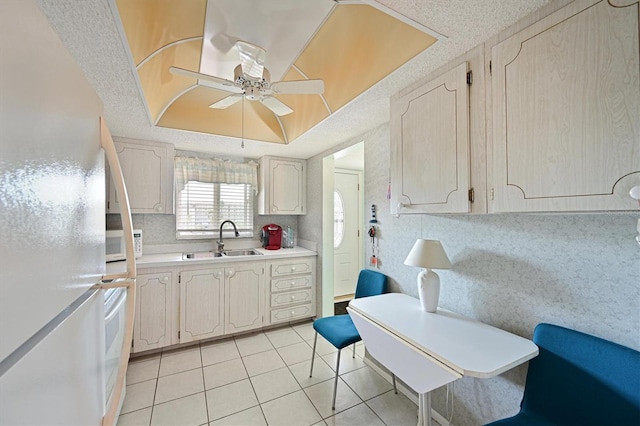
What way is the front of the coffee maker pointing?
toward the camera

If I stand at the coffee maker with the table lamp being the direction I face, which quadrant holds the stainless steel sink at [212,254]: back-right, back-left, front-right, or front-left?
back-right

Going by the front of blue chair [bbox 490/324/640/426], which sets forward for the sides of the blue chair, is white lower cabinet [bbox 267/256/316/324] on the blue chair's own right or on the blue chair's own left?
on the blue chair's own right

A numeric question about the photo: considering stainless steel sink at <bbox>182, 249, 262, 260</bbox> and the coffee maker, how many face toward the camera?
2

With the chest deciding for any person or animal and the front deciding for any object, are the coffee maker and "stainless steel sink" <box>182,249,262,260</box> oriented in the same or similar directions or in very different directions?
same or similar directions

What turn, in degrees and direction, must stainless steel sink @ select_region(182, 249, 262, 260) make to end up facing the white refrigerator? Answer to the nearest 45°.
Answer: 0° — it already faces it

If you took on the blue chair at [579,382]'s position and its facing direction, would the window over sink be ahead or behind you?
ahead

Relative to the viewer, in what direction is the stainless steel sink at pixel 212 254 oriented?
toward the camera

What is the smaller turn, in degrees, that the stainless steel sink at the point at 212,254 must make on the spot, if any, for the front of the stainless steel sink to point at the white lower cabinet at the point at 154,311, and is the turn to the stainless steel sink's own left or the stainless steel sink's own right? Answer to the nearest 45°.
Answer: approximately 45° to the stainless steel sink's own right

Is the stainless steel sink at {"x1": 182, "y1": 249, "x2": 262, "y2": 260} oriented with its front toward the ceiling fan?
yes

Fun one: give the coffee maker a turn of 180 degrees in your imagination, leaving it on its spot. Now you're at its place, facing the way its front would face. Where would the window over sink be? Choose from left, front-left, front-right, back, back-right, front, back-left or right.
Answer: left

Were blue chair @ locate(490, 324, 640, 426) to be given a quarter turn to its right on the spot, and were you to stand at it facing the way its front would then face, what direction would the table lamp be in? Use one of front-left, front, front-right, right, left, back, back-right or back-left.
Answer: front-left

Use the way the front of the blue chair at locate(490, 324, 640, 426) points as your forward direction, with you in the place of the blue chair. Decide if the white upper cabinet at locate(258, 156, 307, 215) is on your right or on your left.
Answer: on your right
